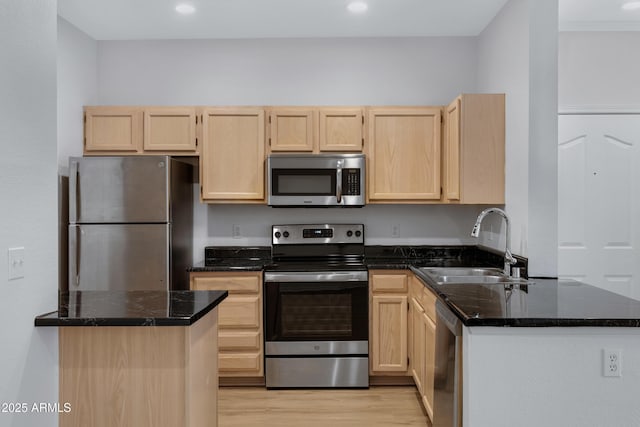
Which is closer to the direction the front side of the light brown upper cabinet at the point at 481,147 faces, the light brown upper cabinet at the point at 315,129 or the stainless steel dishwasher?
the light brown upper cabinet

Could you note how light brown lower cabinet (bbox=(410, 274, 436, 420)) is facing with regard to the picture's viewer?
facing to the left of the viewer

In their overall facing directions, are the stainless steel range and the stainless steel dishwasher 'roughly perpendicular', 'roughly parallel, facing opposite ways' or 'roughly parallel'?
roughly perpendicular

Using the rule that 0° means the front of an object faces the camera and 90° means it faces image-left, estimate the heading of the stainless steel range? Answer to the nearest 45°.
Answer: approximately 0°

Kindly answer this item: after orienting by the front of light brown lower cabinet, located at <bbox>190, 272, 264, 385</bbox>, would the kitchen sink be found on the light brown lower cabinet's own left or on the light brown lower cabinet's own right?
on the light brown lower cabinet's own left

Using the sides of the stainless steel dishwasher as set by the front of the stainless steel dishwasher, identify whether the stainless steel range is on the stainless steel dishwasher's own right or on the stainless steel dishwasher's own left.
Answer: on the stainless steel dishwasher's own right

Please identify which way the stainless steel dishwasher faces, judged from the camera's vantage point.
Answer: facing to the left of the viewer

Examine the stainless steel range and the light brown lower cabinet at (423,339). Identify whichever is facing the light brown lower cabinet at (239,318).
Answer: the light brown lower cabinet at (423,339)

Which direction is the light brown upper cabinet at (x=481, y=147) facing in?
to the viewer's left
